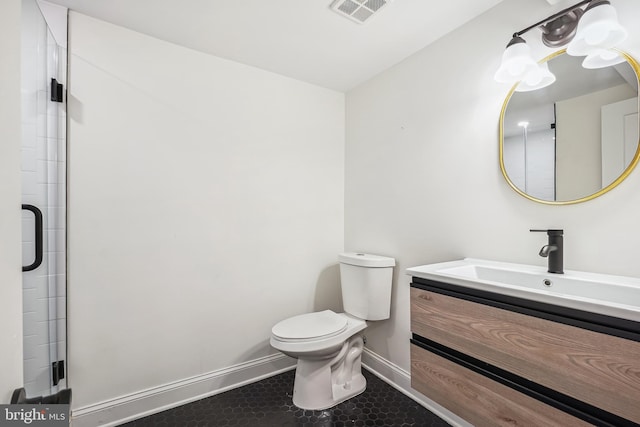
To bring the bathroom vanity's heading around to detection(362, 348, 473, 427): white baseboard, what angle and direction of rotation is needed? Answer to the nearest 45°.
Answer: approximately 90° to its right

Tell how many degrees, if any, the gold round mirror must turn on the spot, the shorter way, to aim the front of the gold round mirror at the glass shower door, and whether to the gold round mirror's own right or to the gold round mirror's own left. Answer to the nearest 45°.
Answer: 0° — it already faces it

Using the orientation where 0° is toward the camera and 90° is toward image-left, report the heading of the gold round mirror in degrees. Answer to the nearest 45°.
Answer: approximately 45°

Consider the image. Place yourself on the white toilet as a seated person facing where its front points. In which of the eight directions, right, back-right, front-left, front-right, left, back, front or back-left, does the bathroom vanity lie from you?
left

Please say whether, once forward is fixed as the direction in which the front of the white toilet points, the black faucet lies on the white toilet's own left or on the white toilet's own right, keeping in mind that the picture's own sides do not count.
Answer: on the white toilet's own left

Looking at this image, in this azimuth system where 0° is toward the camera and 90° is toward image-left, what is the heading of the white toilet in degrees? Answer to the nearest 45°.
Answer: approximately 45°

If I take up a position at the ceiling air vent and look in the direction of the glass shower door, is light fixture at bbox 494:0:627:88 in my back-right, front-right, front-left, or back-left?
back-left
